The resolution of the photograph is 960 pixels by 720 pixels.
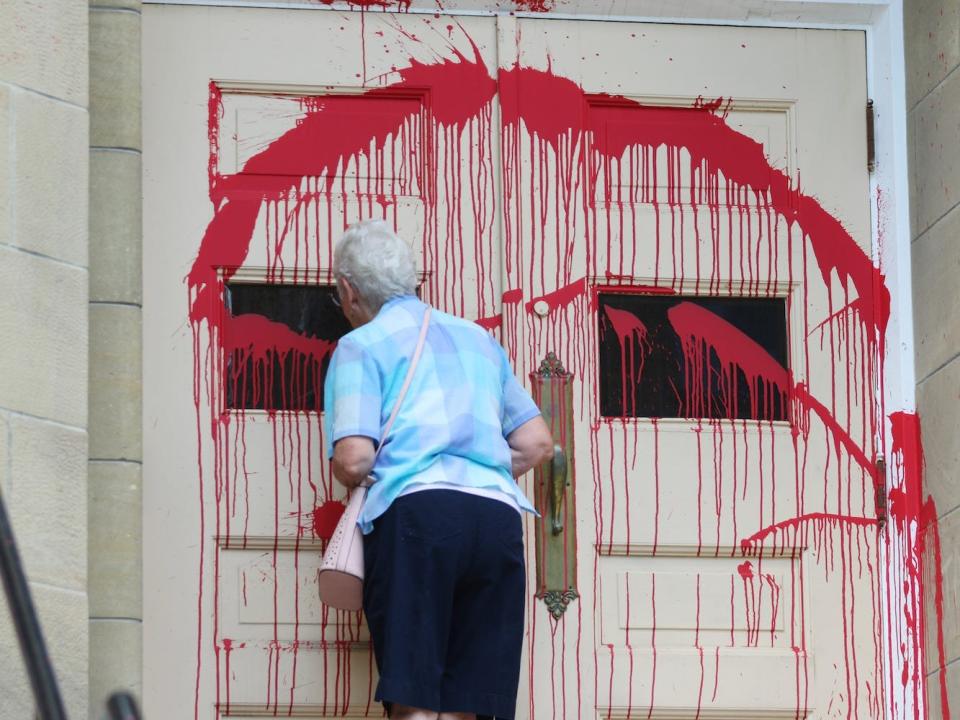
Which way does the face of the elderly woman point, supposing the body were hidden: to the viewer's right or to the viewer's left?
to the viewer's left

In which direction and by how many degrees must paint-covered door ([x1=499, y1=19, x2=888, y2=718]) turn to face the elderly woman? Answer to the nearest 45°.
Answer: approximately 45° to its right

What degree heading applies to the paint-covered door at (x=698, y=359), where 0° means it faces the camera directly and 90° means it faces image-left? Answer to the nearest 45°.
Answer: approximately 0°

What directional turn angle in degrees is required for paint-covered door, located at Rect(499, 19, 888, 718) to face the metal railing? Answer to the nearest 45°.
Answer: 0° — it already faces it
